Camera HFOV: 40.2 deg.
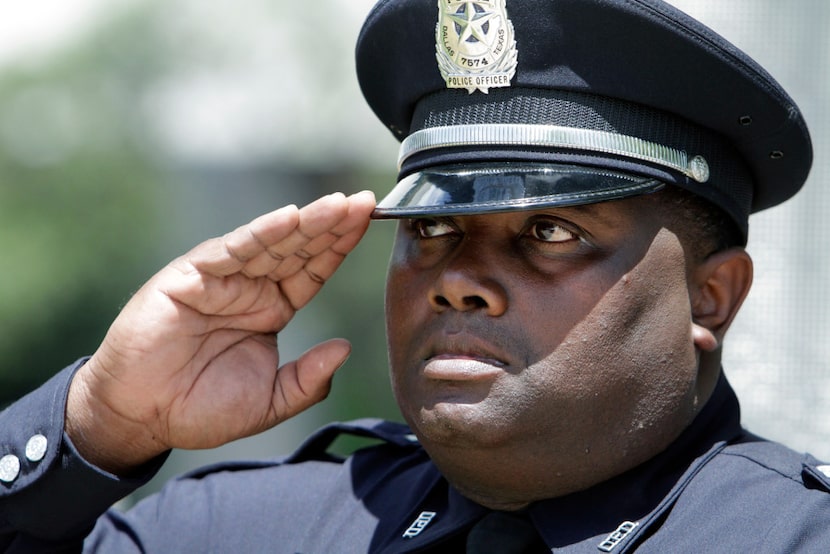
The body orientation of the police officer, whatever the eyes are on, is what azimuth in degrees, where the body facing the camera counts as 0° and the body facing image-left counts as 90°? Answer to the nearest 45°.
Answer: approximately 45°

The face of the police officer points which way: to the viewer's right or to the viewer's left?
to the viewer's left
